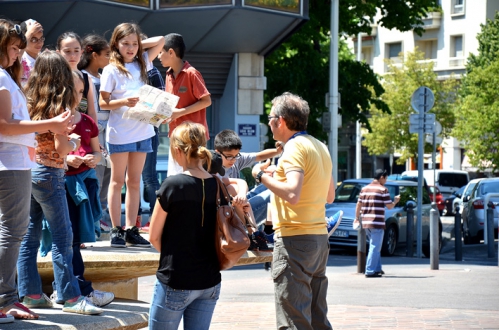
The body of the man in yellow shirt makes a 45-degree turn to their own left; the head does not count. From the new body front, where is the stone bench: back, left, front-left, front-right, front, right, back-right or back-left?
front

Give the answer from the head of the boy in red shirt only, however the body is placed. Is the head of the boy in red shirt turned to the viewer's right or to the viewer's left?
to the viewer's left

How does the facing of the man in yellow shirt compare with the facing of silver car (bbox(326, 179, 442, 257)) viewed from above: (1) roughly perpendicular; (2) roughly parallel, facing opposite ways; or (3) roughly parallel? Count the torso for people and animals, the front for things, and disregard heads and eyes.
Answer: roughly perpendicular

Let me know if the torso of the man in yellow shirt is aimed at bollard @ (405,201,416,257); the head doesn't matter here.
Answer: no

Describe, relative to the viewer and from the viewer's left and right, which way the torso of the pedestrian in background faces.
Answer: facing away from the viewer and to the right of the viewer

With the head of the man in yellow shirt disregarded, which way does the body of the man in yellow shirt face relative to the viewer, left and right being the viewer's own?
facing away from the viewer and to the left of the viewer

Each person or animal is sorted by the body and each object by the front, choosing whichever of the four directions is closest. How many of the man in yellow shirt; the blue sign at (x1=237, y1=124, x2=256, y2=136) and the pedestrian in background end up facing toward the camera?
1

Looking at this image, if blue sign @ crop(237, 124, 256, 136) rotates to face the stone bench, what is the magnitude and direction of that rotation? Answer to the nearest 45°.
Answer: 0° — it already faces it

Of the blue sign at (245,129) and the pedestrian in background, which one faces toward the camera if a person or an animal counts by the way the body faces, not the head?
the blue sign

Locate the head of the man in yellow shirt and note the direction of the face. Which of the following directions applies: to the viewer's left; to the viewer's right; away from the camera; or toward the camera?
to the viewer's left

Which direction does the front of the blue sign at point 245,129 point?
toward the camera

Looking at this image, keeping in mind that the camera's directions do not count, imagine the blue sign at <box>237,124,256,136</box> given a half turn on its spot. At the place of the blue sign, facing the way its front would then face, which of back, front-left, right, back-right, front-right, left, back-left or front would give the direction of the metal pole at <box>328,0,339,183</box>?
front-right

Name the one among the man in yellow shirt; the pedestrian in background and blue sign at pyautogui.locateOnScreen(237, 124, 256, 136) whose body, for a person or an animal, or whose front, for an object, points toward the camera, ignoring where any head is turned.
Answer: the blue sign

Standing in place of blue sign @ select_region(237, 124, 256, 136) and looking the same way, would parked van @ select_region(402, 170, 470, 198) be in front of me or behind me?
behind

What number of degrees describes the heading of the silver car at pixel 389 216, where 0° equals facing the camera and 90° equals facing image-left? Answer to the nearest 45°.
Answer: approximately 45°
